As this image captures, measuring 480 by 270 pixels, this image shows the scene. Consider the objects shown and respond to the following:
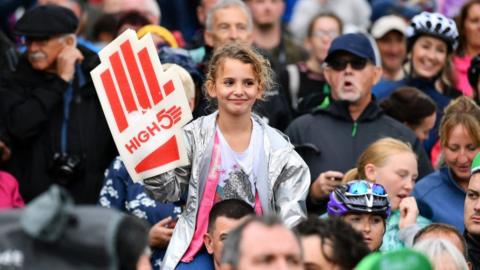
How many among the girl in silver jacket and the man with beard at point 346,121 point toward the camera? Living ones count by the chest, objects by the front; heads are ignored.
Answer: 2

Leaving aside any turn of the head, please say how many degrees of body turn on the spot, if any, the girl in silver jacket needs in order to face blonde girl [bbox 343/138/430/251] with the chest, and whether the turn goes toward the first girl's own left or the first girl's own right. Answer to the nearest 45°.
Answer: approximately 135° to the first girl's own left

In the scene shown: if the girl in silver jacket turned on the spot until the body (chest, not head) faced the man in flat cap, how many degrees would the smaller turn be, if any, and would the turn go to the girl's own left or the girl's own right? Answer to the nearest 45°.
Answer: approximately 135° to the girl's own right

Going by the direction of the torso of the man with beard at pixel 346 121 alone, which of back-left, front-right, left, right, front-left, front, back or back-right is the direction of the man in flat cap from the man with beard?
right

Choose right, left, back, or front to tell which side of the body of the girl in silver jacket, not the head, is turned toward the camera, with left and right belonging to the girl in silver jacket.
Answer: front

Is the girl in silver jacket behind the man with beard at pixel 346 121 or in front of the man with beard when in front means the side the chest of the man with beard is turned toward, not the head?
in front

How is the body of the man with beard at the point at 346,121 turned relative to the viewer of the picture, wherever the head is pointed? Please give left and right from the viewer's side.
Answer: facing the viewer

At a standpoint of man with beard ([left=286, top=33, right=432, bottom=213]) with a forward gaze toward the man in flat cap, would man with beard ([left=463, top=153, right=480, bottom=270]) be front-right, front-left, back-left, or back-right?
back-left
